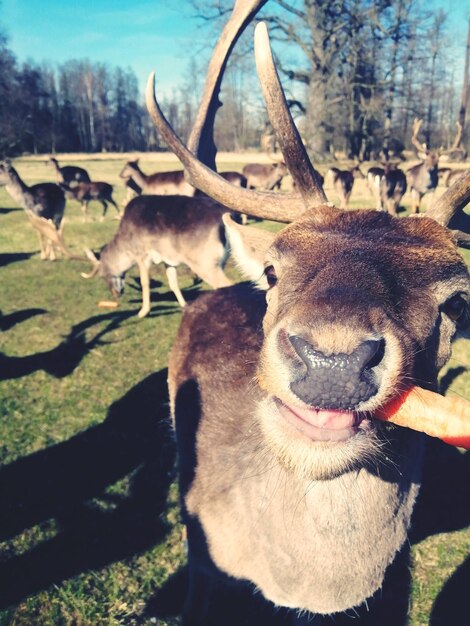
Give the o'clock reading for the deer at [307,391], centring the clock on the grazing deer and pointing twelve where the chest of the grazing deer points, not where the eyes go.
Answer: The deer is roughly at 9 o'clock from the grazing deer.

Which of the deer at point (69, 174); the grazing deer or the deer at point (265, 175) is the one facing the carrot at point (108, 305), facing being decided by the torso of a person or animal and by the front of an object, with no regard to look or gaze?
the grazing deer

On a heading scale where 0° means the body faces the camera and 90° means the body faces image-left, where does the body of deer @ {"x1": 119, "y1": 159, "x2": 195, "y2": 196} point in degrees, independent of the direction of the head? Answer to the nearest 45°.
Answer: approximately 90°

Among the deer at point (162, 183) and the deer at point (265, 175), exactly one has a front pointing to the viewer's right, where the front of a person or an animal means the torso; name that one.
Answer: the deer at point (265, 175)

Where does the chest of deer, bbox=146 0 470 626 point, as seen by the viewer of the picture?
toward the camera

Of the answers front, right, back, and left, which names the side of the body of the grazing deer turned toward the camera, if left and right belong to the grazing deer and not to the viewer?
left

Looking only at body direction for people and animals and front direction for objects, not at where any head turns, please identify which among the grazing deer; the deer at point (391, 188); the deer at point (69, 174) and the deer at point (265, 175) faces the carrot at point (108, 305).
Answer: the grazing deer

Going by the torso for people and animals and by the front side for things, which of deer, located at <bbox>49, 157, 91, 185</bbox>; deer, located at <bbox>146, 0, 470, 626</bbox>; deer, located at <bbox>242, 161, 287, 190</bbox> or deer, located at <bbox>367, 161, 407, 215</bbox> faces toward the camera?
deer, located at <bbox>146, 0, 470, 626</bbox>

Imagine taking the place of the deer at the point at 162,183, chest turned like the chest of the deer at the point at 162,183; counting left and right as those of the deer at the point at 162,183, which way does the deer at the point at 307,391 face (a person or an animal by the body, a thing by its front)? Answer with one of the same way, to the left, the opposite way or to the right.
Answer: to the left

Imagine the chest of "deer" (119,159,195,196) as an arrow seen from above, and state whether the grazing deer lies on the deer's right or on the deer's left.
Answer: on the deer's left

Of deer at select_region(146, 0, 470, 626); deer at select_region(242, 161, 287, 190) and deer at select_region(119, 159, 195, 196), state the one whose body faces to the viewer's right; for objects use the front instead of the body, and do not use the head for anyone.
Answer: deer at select_region(242, 161, 287, 190)

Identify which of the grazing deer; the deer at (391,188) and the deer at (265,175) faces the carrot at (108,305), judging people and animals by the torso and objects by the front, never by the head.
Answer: the grazing deer

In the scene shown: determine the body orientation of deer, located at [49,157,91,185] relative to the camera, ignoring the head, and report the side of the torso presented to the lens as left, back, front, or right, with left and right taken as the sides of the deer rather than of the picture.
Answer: left

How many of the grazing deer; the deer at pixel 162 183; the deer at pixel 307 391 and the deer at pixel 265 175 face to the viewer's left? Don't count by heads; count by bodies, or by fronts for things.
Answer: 2

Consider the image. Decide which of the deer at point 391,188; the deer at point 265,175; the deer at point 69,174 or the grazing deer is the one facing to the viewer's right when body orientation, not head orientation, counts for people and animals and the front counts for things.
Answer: the deer at point 265,175
